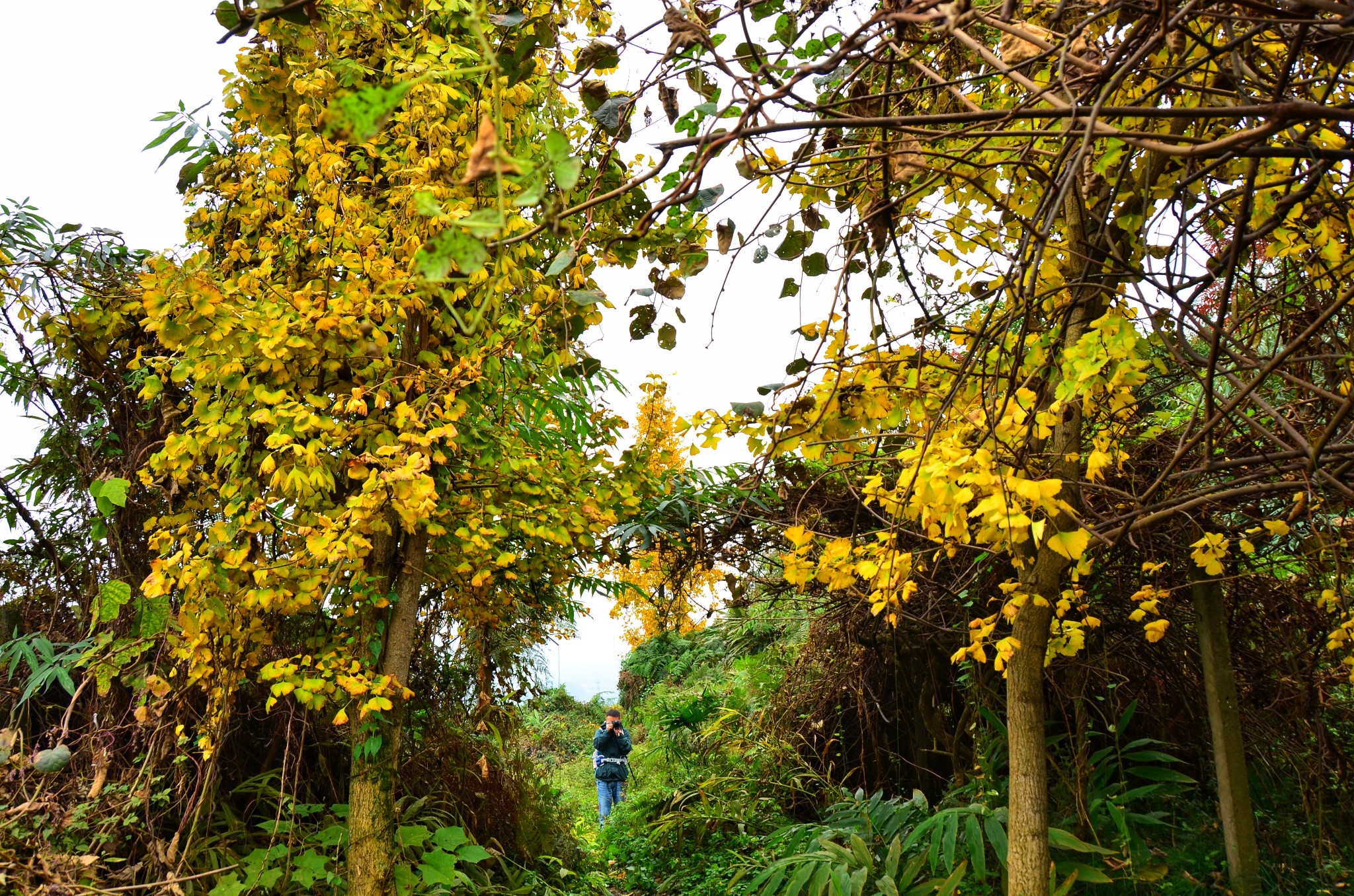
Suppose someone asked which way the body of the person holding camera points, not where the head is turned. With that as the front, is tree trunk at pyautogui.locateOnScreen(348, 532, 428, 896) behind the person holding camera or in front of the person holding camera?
in front

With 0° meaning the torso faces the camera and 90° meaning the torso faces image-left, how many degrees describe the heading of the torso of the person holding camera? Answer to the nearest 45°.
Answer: approximately 0°

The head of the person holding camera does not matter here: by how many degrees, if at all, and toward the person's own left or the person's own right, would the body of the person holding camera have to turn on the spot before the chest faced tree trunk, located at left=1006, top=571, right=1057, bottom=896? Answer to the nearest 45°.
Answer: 0° — they already face it

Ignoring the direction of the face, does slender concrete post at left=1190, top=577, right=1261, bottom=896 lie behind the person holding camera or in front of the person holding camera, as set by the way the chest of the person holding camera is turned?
in front
